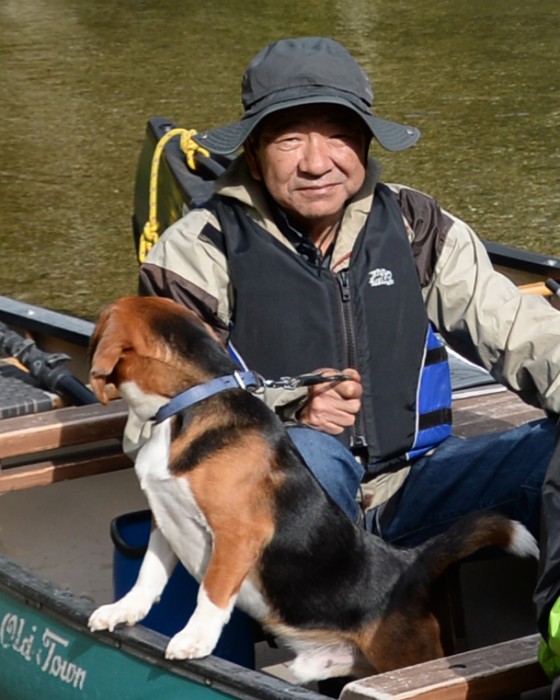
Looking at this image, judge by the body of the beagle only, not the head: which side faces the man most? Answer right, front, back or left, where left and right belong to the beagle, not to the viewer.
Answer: right

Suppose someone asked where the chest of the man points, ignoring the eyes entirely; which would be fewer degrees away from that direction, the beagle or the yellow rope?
the beagle

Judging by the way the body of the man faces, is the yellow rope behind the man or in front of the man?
behind

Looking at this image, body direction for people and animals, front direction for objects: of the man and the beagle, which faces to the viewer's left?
the beagle

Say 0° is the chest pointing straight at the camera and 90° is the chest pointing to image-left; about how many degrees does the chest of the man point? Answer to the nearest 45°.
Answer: approximately 0°

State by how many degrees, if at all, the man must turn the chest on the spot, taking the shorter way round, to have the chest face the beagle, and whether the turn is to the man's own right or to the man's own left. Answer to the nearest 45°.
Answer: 0° — they already face it

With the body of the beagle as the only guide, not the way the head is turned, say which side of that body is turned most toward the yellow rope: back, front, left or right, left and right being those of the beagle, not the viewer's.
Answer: right

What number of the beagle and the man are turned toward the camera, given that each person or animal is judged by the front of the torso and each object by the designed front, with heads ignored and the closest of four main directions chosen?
1

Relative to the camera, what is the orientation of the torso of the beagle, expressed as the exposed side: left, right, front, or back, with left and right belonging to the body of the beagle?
left

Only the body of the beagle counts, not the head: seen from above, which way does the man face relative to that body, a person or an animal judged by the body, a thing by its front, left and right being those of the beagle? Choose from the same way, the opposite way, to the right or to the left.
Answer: to the left
